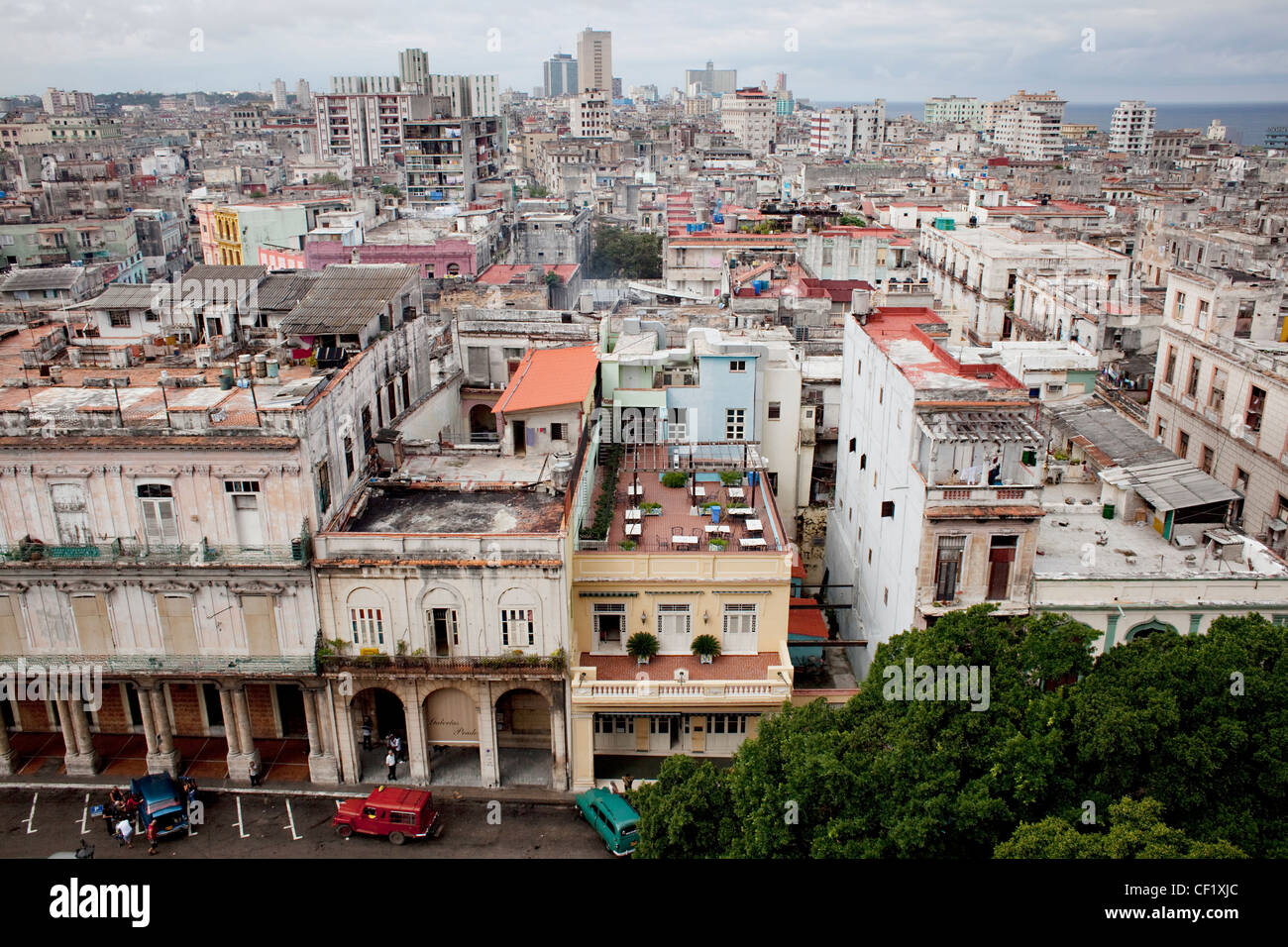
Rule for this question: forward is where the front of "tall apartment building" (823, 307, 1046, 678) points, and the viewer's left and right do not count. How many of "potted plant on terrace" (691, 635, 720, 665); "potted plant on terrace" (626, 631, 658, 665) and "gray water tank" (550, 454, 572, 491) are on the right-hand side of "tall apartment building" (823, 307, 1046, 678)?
3

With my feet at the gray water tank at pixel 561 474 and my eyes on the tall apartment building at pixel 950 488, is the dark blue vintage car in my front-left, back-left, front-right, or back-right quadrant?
back-right

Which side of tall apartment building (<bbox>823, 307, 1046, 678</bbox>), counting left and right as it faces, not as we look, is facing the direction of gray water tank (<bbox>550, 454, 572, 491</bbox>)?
right

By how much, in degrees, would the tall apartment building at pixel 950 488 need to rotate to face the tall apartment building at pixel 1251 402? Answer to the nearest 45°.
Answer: approximately 135° to its left

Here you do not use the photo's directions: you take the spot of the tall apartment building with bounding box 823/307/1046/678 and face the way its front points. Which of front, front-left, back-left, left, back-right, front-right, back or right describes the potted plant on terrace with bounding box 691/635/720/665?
right

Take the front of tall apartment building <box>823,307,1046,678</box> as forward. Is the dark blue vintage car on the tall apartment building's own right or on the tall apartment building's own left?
on the tall apartment building's own right

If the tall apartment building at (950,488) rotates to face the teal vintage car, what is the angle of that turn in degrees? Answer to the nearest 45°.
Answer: approximately 45° to its right
